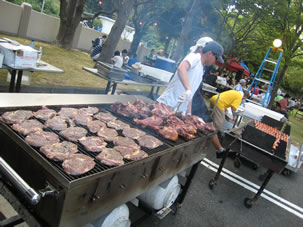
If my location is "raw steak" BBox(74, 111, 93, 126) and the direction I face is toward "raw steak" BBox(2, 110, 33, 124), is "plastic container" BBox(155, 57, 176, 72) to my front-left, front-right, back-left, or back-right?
back-right

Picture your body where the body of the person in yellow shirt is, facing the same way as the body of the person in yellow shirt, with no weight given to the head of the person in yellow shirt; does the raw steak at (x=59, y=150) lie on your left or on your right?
on your right

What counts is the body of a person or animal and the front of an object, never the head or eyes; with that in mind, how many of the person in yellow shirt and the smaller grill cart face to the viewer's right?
1

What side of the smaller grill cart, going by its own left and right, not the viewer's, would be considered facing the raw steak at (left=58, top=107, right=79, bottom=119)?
front

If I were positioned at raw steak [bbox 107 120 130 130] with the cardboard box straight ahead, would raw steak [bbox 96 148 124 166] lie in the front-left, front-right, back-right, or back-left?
back-left

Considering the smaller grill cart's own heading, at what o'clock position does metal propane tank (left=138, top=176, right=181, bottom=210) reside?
The metal propane tank is roughly at 1 o'clock from the smaller grill cart.

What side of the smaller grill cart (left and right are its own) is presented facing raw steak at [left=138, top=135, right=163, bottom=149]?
front

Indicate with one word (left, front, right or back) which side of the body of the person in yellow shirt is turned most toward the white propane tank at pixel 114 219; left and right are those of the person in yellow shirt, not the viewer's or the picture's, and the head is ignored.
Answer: right

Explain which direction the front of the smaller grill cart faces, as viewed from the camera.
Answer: facing the viewer and to the left of the viewer

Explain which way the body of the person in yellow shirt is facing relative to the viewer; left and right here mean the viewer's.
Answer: facing to the right of the viewer
